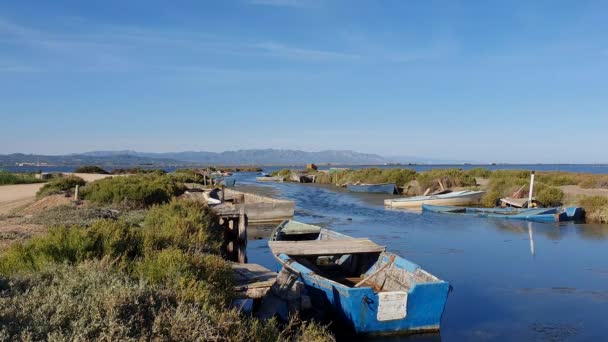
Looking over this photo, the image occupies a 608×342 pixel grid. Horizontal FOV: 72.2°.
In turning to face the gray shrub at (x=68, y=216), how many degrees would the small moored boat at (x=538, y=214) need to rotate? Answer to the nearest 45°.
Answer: approximately 45° to its left

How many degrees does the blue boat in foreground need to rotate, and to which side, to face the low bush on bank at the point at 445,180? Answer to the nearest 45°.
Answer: approximately 45° to its right

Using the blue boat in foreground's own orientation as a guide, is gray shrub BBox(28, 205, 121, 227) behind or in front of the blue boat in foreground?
in front

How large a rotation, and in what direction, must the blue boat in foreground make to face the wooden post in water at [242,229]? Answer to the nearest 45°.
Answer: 0° — it already faces it

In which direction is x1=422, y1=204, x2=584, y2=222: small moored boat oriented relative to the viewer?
to the viewer's left

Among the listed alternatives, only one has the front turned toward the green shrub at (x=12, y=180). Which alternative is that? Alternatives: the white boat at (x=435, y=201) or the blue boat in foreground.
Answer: the blue boat in foreground

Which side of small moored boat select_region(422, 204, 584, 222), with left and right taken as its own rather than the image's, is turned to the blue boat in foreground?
left

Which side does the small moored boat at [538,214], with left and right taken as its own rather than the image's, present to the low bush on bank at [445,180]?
right

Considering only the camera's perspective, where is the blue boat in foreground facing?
facing away from the viewer and to the left of the viewer

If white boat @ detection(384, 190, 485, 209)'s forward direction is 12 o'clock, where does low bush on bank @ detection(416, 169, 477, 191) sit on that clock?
The low bush on bank is roughly at 9 o'clock from the white boat.

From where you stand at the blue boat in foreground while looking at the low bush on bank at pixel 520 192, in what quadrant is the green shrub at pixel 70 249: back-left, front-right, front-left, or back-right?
back-left

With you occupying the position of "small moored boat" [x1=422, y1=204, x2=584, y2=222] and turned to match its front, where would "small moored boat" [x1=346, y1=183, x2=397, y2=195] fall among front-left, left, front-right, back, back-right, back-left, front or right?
front-right

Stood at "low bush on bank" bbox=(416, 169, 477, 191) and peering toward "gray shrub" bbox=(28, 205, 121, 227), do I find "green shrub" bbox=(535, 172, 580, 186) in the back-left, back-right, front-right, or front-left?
back-left
